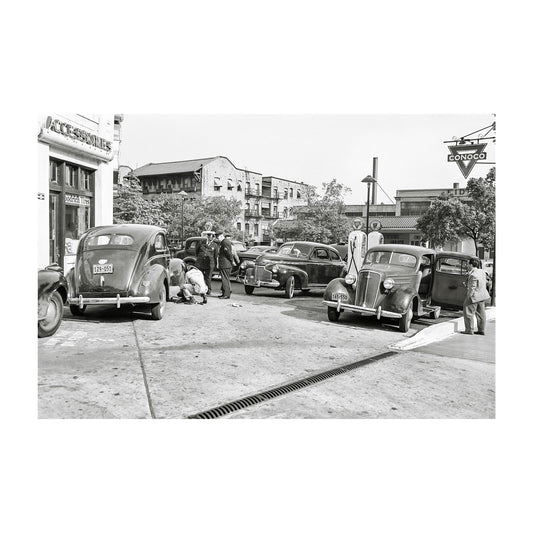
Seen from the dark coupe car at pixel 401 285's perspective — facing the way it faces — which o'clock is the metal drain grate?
The metal drain grate is roughly at 11 o'clock from the dark coupe car.

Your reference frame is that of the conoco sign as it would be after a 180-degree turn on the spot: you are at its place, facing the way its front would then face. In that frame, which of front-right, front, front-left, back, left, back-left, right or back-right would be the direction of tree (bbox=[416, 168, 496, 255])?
front

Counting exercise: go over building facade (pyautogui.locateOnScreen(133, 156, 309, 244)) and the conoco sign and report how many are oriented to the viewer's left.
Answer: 0

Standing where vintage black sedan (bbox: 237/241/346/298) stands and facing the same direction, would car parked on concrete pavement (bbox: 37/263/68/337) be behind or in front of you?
in front

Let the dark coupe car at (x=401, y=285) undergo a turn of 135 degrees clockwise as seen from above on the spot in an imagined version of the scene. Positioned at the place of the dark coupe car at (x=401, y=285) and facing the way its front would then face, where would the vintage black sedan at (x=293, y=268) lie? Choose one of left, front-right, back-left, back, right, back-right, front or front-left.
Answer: front-left

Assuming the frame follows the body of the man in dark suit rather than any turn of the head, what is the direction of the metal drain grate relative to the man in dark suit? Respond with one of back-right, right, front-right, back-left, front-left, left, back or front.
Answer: left

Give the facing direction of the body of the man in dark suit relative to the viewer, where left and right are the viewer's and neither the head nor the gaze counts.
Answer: facing to the left of the viewer

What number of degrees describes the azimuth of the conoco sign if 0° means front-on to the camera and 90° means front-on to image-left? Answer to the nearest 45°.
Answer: approximately 0°

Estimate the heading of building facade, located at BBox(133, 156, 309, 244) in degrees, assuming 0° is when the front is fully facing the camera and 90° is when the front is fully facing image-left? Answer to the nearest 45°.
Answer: approximately 315°

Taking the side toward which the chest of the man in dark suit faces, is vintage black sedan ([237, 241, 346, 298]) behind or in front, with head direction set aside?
behind
